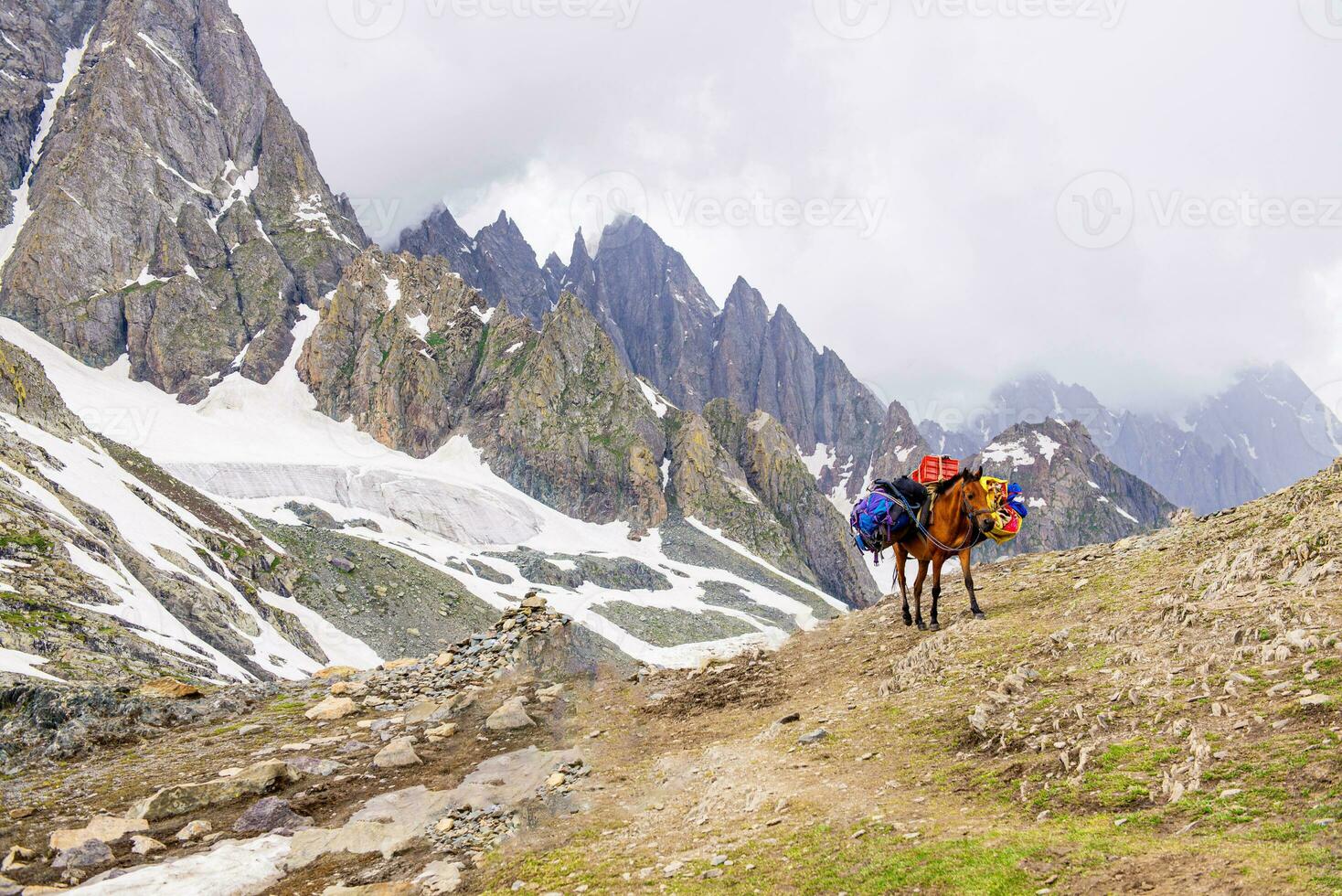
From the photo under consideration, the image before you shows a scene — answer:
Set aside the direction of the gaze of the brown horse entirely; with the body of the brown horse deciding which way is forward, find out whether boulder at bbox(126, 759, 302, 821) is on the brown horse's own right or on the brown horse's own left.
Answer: on the brown horse's own right

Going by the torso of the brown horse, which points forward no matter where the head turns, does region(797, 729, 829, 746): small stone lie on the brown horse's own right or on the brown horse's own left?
on the brown horse's own right

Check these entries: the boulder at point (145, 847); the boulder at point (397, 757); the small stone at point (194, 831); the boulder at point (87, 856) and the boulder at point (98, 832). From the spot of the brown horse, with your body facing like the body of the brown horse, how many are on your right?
5

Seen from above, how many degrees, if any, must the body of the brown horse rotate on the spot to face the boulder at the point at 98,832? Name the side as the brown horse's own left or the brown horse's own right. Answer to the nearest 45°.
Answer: approximately 90° to the brown horse's own right

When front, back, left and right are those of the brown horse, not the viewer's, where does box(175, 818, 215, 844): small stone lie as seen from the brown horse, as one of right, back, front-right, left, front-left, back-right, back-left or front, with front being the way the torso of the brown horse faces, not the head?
right

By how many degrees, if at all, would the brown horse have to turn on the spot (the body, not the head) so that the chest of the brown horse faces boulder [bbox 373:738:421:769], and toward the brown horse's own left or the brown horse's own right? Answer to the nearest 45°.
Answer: approximately 90° to the brown horse's own right

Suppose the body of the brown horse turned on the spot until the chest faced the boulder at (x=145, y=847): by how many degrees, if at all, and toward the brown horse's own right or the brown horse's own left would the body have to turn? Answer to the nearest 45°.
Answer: approximately 90° to the brown horse's own right

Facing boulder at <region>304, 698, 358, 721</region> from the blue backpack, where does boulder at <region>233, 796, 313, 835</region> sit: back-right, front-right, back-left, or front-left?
front-left

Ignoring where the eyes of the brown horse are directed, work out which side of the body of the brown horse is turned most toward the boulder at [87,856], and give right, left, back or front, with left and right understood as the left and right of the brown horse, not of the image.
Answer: right

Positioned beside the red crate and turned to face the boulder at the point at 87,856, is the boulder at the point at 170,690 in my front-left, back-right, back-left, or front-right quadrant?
front-right

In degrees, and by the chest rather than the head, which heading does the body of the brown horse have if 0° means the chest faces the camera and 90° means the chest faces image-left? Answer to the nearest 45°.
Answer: approximately 315°
